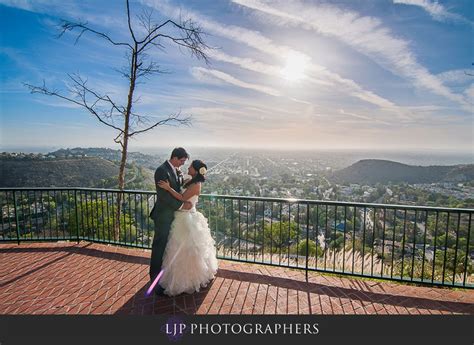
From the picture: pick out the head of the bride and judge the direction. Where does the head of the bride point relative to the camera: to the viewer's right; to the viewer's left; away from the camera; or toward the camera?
to the viewer's left

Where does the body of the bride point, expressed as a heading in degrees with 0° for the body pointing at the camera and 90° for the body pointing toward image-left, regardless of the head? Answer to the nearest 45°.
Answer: approximately 90°

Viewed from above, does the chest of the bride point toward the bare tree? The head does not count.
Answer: no
